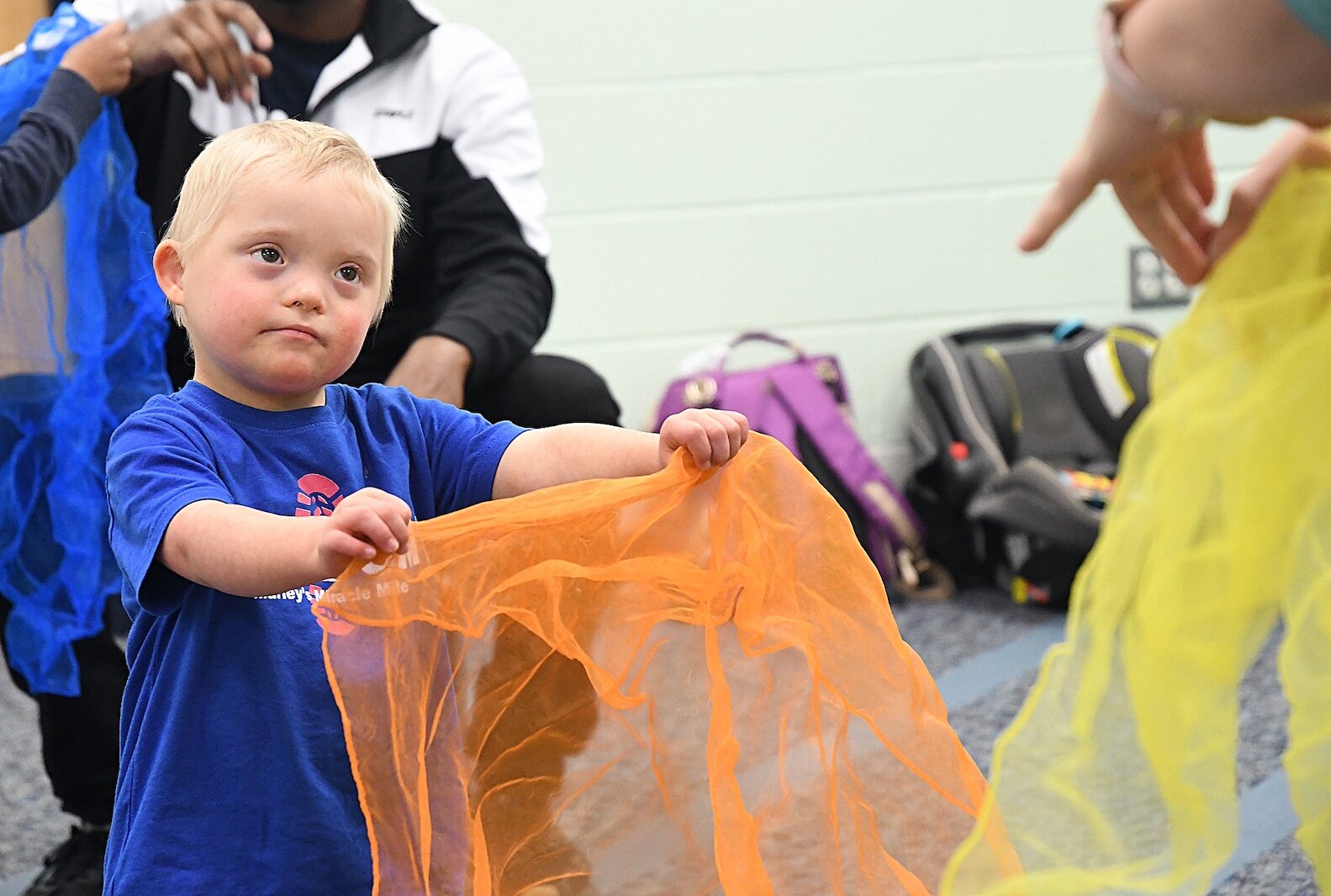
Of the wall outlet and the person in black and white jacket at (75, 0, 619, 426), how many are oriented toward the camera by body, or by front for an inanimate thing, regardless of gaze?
2

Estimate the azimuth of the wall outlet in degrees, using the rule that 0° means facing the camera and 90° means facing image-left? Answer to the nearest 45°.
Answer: approximately 0°

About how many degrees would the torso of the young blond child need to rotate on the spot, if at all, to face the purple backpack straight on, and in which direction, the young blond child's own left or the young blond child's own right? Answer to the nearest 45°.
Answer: approximately 90° to the young blond child's own left

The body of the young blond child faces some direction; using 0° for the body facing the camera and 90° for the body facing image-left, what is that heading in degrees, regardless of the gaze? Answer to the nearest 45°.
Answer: approximately 315°

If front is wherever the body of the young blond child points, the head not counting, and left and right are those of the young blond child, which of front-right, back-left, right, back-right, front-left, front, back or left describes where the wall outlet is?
left

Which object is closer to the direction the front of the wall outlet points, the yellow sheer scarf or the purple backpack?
the yellow sheer scarf

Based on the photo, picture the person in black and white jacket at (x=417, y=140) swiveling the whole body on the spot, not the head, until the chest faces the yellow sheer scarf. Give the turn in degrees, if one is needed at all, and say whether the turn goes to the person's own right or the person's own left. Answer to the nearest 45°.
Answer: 0° — they already face it

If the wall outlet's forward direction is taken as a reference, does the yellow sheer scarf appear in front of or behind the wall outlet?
in front

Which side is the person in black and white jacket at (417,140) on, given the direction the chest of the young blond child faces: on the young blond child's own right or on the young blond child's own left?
on the young blond child's own left

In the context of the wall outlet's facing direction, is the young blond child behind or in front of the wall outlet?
in front
